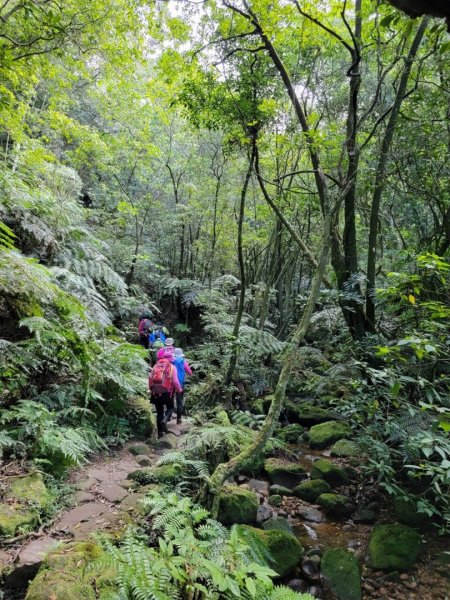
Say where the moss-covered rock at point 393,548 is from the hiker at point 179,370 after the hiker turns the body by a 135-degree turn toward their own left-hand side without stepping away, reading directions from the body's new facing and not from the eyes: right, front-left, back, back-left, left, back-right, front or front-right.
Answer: left

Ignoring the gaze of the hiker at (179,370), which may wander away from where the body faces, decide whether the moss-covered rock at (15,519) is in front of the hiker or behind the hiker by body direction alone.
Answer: behind

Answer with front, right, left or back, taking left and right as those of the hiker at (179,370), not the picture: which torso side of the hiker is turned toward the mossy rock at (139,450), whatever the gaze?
back

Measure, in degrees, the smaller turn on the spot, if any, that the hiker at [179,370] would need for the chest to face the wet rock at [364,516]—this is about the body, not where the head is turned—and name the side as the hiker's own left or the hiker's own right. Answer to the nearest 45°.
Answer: approximately 135° to the hiker's own right

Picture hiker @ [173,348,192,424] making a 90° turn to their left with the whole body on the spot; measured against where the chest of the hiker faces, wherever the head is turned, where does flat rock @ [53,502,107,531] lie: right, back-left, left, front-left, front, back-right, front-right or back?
left

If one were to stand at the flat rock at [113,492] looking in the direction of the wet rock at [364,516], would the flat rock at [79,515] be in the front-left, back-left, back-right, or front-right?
back-right

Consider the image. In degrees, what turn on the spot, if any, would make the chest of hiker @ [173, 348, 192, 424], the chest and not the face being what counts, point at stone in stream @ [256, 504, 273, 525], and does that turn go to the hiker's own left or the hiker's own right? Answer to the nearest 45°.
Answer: approximately 135° to the hiker's own right

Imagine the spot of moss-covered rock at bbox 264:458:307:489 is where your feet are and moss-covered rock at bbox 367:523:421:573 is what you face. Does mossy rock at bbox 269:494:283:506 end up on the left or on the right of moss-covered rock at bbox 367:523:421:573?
right

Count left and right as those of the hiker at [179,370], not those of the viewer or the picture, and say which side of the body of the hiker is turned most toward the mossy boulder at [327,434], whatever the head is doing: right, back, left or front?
right

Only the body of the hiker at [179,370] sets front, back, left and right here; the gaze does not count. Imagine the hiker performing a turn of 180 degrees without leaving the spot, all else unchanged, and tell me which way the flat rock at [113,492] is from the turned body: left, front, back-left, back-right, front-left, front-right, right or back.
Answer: front

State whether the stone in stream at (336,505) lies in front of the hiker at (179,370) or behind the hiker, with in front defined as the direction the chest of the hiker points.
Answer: behind

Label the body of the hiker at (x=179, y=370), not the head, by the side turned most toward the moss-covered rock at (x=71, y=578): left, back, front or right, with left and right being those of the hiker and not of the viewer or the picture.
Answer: back

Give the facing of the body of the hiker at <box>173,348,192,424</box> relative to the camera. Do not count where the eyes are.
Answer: away from the camera

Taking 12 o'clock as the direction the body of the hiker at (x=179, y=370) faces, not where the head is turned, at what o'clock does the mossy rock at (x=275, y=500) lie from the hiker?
The mossy rock is roughly at 5 o'clock from the hiker.

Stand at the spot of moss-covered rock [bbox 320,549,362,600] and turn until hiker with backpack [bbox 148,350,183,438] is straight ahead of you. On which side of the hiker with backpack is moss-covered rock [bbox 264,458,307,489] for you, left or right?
right

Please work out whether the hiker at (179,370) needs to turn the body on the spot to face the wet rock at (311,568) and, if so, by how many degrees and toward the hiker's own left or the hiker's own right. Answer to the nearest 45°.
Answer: approximately 135° to the hiker's own right

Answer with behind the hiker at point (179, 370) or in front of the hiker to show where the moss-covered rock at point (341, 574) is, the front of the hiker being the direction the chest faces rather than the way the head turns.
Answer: behind
